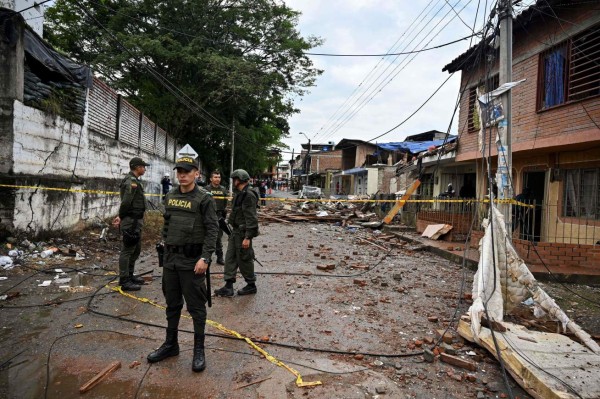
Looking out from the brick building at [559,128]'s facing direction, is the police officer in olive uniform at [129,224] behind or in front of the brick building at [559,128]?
in front

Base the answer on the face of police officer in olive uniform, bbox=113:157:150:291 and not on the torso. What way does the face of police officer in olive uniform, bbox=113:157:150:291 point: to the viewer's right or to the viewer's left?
to the viewer's right

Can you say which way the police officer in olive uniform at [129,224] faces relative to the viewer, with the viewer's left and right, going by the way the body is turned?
facing to the right of the viewer

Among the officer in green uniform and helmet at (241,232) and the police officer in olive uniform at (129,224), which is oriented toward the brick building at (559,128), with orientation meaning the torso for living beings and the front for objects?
the police officer in olive uniform at (129,224)

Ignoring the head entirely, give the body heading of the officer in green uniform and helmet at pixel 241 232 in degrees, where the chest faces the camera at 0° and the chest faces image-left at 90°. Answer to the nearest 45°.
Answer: approximately 90°

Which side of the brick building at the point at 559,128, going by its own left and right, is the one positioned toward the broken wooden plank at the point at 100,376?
front

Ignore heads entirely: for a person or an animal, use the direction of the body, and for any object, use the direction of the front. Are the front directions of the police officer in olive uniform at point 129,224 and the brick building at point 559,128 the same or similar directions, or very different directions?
very different directions

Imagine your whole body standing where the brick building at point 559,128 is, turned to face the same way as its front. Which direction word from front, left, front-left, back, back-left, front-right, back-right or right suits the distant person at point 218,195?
front

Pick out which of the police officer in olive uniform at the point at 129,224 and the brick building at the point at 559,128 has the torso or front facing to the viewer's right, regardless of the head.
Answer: the police officer in olive uniform

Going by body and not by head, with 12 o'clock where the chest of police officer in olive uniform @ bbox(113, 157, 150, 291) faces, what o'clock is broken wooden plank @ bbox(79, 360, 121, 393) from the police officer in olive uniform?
The broken wooden plank is roughly at 3 o'clock from the police officer in olive uniform.

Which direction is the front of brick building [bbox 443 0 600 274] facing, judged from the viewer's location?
facing the viewer and to the left of the viewer

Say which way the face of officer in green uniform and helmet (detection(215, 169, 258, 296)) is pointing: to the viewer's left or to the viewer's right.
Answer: to the viewer's left
